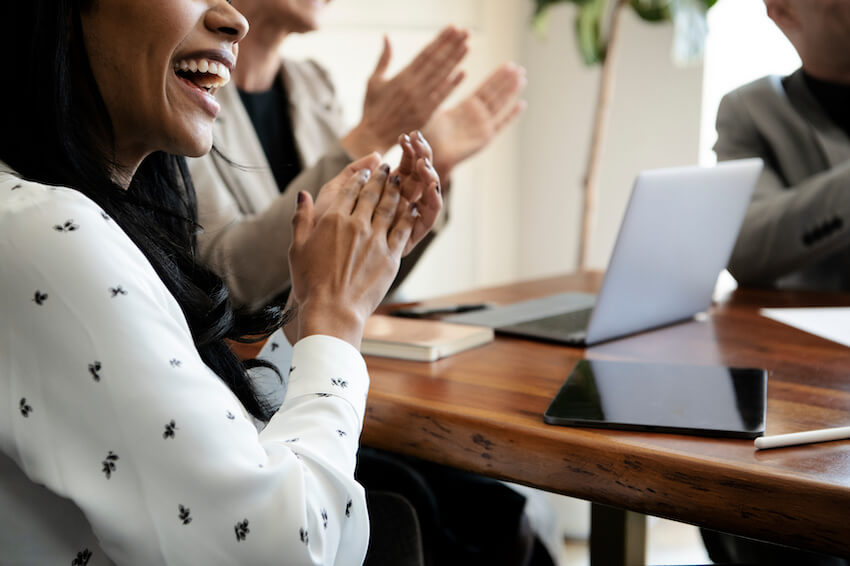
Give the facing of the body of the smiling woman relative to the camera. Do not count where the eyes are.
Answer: to the viewer's right

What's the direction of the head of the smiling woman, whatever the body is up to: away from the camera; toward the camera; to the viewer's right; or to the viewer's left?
to the viewer's right

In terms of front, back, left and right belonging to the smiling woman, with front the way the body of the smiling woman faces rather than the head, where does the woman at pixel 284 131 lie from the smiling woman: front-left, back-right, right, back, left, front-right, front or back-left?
left

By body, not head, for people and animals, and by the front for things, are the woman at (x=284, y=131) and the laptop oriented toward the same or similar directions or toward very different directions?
very different directions

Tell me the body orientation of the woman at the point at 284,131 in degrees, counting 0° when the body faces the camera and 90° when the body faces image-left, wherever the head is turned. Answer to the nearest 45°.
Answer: approximately 315°

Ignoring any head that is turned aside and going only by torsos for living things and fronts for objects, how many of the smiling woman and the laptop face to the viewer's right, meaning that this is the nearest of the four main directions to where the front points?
1

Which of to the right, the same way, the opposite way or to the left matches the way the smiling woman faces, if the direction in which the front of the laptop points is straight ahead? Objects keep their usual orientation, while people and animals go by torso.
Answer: to the right

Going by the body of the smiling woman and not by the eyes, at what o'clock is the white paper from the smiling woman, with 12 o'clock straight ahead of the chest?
The white paper is roughly at 11 o'clock from the smiling woman.

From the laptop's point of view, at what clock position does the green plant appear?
The green plant is roughly at 1 o'clock from the laptop.
